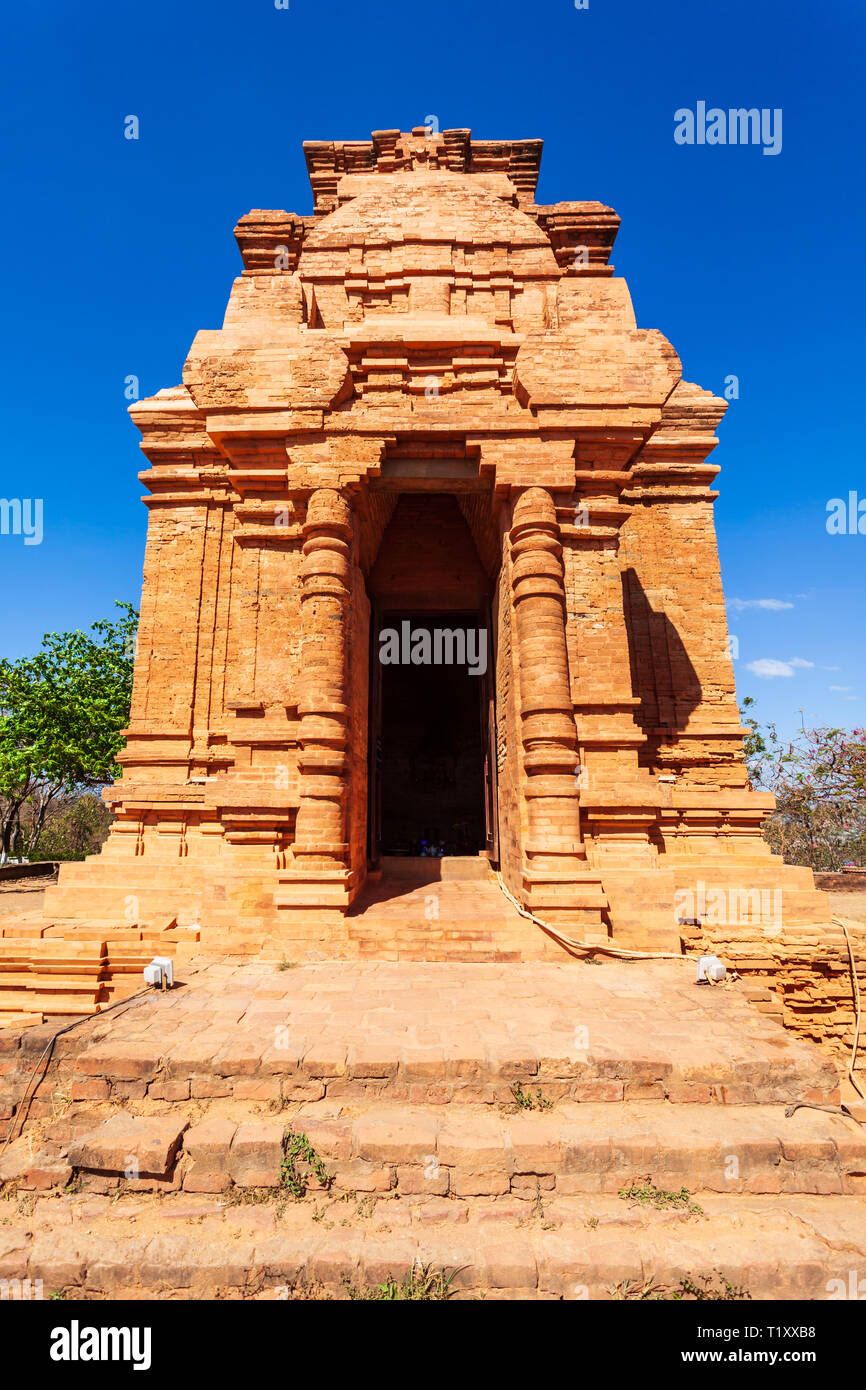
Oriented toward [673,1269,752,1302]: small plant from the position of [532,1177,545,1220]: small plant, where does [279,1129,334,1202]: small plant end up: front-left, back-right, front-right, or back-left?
back-right

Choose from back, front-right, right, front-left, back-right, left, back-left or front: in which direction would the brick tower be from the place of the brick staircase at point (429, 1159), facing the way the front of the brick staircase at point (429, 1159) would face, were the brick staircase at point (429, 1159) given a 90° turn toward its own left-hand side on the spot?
left

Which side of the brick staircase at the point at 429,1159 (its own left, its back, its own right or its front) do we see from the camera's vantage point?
front

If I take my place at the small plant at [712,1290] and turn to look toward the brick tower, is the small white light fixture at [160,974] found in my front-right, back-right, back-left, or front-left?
front-left
